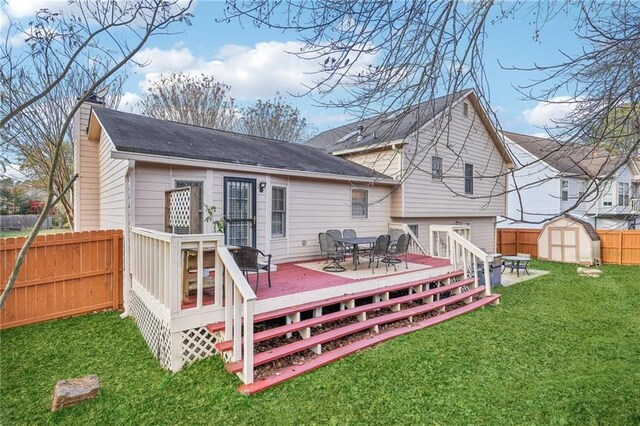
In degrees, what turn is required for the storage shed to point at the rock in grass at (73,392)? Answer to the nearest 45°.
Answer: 0° — it already faces it

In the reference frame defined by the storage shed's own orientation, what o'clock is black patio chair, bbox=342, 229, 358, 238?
The black patio chair is roughly at 1 o'clock from the storage shed.

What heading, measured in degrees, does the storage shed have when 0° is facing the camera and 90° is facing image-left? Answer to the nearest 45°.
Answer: approximately 0°

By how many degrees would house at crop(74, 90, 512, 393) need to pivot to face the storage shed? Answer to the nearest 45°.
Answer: approximately 90° to its right

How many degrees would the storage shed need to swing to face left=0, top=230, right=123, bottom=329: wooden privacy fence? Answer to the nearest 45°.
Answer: approximately 45° to its right

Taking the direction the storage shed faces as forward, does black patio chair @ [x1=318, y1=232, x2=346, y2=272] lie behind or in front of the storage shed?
in front

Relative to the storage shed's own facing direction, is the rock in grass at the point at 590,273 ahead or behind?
ahead
